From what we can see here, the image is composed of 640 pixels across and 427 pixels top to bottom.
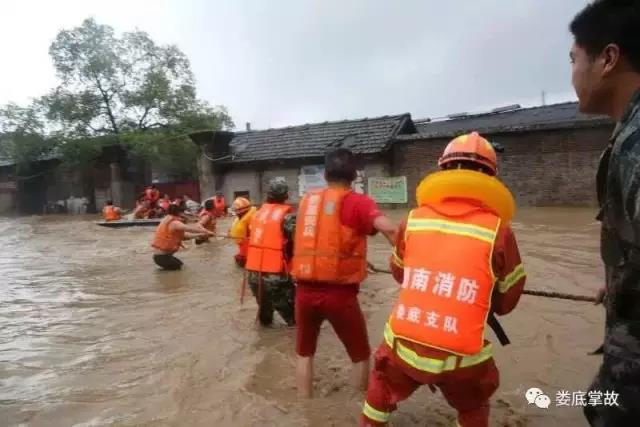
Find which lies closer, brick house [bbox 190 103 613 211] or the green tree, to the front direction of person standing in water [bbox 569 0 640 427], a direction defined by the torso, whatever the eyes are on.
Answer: the green tree

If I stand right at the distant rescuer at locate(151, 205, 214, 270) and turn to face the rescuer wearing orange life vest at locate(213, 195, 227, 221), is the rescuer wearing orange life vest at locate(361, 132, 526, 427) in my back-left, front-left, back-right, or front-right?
back-right

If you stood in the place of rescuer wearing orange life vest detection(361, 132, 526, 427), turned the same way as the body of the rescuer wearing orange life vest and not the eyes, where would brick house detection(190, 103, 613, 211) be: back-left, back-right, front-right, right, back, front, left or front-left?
front

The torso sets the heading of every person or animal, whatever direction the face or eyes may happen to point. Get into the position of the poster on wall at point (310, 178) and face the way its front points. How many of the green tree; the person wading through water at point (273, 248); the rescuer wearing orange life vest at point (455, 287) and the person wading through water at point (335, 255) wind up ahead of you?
3

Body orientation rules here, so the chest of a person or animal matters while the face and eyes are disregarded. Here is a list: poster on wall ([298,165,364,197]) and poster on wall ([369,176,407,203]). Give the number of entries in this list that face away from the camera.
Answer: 0

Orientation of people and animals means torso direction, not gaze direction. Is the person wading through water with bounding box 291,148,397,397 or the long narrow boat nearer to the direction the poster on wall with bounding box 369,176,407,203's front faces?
the person wading through water

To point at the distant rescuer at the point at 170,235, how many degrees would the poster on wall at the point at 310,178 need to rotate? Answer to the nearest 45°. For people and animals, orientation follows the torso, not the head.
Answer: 0° — it already faces them

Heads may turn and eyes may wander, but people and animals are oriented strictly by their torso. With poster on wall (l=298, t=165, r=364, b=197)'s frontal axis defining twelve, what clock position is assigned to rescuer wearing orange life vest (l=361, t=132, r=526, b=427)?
The rescuer wearing orange life vest is roughly at 12 o'clock from the poster on wall.

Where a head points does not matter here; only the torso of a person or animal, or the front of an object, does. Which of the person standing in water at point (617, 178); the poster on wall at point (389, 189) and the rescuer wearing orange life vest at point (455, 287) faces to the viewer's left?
the person standing in water

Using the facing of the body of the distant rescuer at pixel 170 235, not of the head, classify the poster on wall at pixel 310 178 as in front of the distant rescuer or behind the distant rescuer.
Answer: in front

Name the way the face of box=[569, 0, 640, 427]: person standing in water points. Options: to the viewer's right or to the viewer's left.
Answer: to the viewer's left

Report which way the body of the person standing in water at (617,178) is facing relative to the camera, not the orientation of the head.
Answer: to the viewer's left

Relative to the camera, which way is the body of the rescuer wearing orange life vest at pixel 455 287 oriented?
away from the camera

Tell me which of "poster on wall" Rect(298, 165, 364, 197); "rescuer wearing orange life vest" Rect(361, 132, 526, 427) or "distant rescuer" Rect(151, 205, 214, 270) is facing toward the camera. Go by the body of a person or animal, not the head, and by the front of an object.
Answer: the poster on wall

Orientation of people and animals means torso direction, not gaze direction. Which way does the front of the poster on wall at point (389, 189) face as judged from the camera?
facing the viewer

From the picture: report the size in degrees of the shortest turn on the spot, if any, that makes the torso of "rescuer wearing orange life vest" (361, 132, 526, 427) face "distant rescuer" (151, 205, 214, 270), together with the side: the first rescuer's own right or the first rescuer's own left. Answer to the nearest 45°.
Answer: approximately 45° to the first rescuer's own left

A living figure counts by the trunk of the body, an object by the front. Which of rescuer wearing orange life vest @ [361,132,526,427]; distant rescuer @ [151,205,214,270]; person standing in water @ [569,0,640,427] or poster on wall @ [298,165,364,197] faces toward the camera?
the poster on wall
